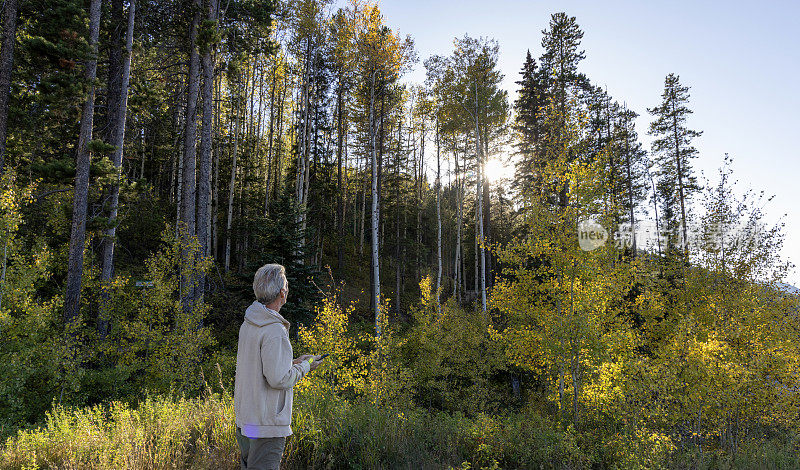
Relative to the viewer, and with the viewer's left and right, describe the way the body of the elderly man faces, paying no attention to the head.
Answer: facing away from the viewer and to the right of the viewer

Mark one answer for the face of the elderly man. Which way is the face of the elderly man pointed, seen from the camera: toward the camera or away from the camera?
away from the camera

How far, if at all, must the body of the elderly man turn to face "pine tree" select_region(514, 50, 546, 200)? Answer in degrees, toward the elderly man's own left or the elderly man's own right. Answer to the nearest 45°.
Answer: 0° — they already face it
